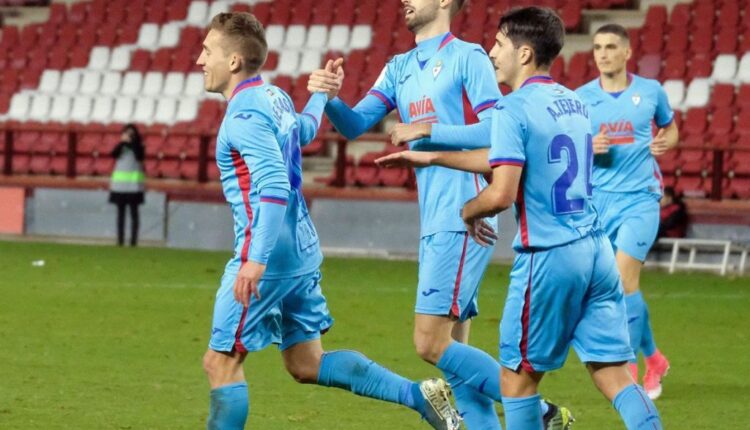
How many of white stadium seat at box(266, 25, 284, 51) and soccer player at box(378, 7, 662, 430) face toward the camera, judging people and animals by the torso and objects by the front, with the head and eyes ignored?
1

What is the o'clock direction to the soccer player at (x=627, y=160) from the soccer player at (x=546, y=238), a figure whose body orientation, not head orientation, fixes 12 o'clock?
the soccer player at (x=627, y=160) is roughly at 2 o'clock from the soccer player at (x=546, y=238).

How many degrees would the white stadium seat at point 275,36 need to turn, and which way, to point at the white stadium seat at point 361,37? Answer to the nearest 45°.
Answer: approximately 45° to its left

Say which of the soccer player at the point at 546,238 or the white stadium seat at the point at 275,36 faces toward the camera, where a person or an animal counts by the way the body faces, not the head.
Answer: the white stadium seat

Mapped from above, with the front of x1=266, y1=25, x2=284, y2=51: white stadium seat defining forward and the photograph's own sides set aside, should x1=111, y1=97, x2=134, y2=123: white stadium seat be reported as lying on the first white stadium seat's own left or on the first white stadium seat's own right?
on the first white stadium seat's own right

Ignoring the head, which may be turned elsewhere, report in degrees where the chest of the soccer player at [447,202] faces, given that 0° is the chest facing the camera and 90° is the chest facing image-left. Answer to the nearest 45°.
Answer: approximately 45°

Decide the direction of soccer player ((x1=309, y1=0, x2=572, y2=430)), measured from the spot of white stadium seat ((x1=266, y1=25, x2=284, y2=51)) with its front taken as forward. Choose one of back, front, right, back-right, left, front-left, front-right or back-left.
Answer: front

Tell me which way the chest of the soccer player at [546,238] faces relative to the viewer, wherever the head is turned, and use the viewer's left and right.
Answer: facing away from the viewer and to the left of the viewer

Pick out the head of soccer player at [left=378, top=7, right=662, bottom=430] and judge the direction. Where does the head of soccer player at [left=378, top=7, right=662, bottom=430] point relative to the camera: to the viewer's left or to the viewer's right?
to the viewer's left

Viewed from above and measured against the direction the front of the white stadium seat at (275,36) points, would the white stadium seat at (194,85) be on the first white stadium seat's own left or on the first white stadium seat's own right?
on the first white stadium seat's own right

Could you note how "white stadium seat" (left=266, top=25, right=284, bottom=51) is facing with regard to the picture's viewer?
facing the viewer
